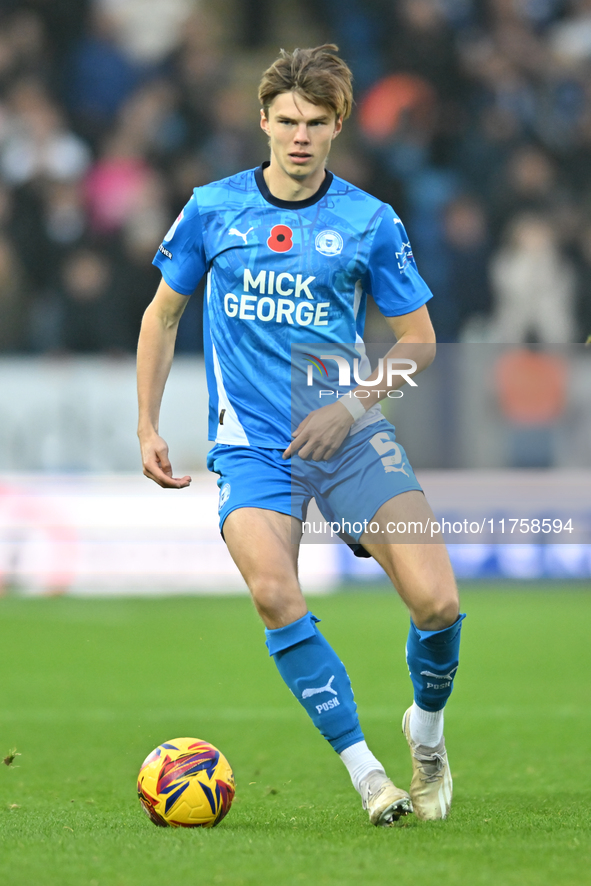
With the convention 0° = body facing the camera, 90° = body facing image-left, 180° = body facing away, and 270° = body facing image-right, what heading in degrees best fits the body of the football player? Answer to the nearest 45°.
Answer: approximately 0°
